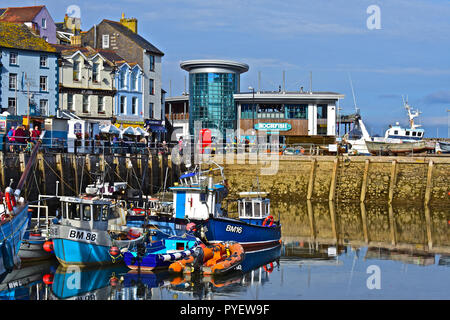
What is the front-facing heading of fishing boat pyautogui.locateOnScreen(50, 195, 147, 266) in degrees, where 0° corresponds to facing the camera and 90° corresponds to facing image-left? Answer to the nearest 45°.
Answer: approximately 45°

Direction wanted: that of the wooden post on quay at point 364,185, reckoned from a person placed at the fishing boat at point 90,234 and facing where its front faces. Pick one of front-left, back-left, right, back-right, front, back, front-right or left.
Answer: back

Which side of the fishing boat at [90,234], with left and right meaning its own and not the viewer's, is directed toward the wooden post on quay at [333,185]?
back

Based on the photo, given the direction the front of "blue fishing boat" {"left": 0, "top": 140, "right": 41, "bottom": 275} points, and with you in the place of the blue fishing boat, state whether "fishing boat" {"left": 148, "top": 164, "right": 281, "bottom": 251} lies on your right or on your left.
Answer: on your left

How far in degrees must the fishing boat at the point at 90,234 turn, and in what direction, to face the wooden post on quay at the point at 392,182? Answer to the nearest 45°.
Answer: approximately 180°

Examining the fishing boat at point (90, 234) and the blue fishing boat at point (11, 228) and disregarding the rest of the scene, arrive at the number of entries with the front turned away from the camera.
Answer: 0
